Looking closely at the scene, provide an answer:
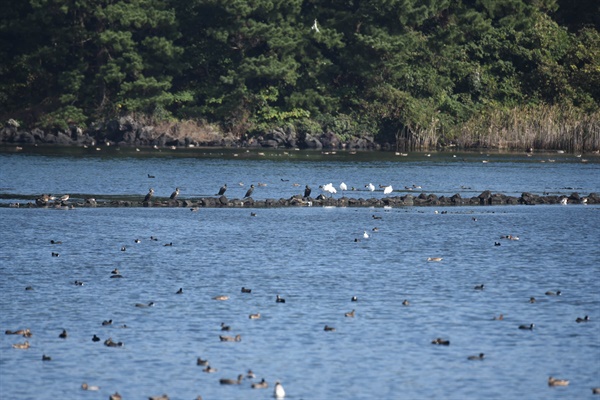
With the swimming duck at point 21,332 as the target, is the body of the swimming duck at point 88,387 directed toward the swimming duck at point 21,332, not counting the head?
no

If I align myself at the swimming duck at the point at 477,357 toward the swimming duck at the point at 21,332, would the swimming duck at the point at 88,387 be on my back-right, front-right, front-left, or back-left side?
front-left

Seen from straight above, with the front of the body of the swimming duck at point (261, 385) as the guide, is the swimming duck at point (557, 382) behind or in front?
in front

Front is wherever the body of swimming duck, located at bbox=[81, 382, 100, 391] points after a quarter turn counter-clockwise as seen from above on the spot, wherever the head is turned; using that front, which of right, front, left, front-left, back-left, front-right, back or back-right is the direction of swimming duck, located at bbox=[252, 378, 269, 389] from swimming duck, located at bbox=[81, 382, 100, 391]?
left

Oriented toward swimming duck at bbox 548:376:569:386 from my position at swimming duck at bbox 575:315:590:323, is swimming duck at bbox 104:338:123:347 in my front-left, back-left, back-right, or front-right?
front-right

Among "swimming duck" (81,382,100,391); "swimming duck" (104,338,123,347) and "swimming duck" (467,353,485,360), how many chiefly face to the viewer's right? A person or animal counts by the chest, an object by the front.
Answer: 1

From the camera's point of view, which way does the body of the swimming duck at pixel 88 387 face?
to the viewer's left

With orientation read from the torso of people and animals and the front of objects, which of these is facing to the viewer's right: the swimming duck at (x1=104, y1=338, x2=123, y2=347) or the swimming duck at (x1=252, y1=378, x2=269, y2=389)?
the swimming duck at (x1=252, y1=378, x2=269, y2=389)

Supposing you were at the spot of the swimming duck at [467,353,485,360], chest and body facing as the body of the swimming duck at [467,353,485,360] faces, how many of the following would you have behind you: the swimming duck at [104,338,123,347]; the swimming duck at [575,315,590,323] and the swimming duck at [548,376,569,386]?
1

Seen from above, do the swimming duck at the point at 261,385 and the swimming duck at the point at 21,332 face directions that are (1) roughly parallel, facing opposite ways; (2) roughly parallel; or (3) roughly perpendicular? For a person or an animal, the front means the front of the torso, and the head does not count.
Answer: roughly parallel

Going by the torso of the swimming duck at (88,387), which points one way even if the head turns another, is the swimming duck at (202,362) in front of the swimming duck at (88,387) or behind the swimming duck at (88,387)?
behind
